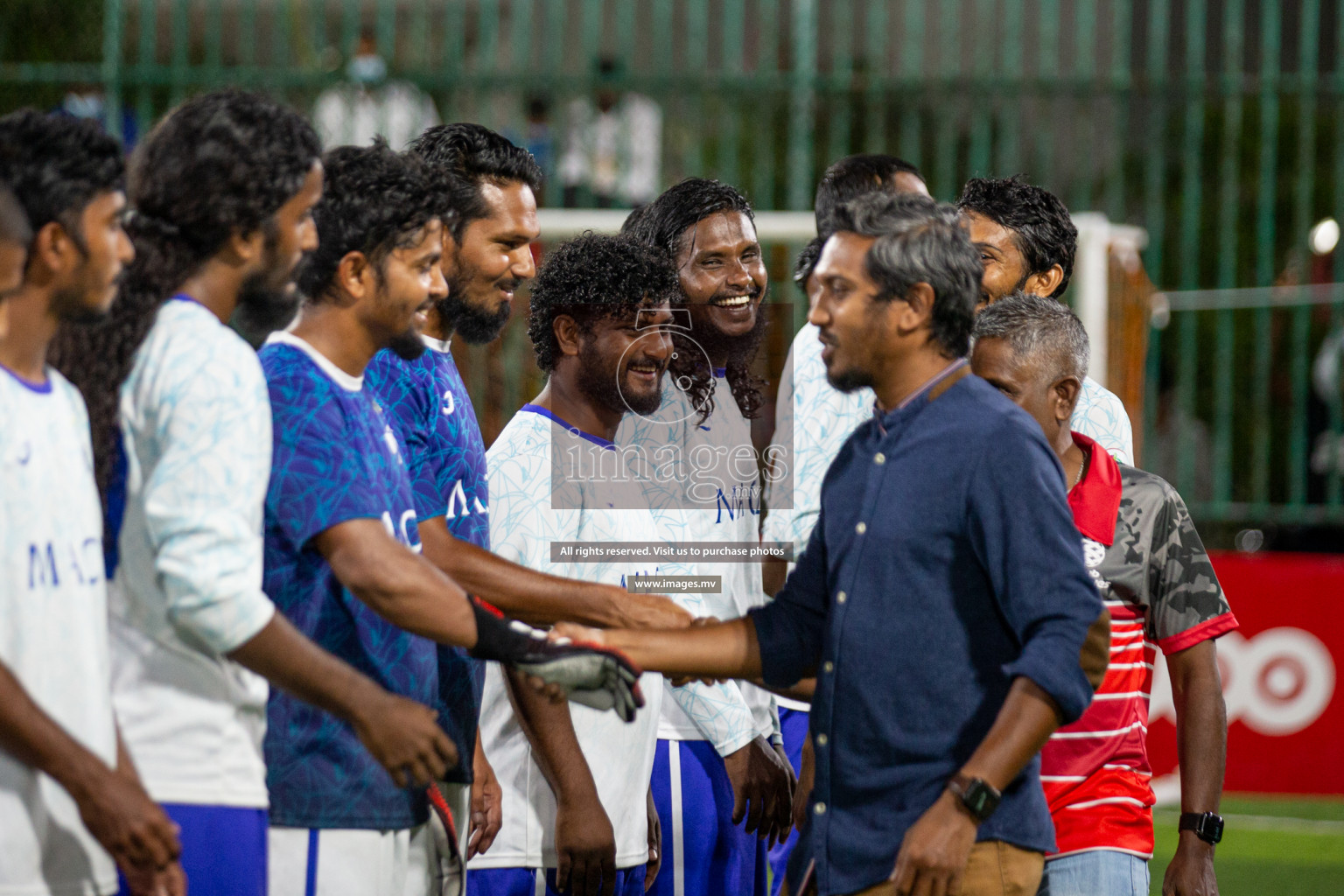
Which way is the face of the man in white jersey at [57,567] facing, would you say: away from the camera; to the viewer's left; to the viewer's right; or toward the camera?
to the viewer's right

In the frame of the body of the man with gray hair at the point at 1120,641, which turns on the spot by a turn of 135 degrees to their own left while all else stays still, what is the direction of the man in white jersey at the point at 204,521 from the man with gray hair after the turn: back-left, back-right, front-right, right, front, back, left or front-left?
back-right

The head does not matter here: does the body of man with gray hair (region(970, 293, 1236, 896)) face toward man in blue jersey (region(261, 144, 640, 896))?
yes

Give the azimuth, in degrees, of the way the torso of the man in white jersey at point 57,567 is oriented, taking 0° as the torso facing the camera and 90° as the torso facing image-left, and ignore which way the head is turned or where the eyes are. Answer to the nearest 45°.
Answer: approximately 315°

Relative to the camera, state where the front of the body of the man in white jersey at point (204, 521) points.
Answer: to the viewer's right

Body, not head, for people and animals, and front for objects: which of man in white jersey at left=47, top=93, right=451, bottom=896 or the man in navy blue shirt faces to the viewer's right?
the man in white jersey

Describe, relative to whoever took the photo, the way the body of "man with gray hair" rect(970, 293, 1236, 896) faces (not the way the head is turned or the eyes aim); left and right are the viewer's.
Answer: facing the viewer and to the left of the viewer

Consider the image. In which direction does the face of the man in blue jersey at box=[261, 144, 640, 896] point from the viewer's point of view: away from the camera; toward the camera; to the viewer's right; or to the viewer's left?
to the viewer's right

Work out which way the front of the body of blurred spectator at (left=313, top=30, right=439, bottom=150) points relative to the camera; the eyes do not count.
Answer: toward the camera

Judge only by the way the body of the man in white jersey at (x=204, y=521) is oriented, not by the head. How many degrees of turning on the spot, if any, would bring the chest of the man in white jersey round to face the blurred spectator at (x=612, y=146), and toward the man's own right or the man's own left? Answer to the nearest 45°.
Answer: approximately 90° to the man's own left

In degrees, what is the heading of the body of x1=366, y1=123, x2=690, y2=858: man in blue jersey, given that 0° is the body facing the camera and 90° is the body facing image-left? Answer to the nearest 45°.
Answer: approximately 315°

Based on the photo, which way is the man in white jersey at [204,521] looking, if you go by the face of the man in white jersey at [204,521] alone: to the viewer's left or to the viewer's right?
to the viewer's right

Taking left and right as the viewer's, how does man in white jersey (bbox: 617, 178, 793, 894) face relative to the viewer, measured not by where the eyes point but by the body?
facing the viewer and to the right of the viewer

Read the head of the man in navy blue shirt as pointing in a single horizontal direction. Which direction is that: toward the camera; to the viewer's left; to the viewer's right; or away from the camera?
to the viewer's left
